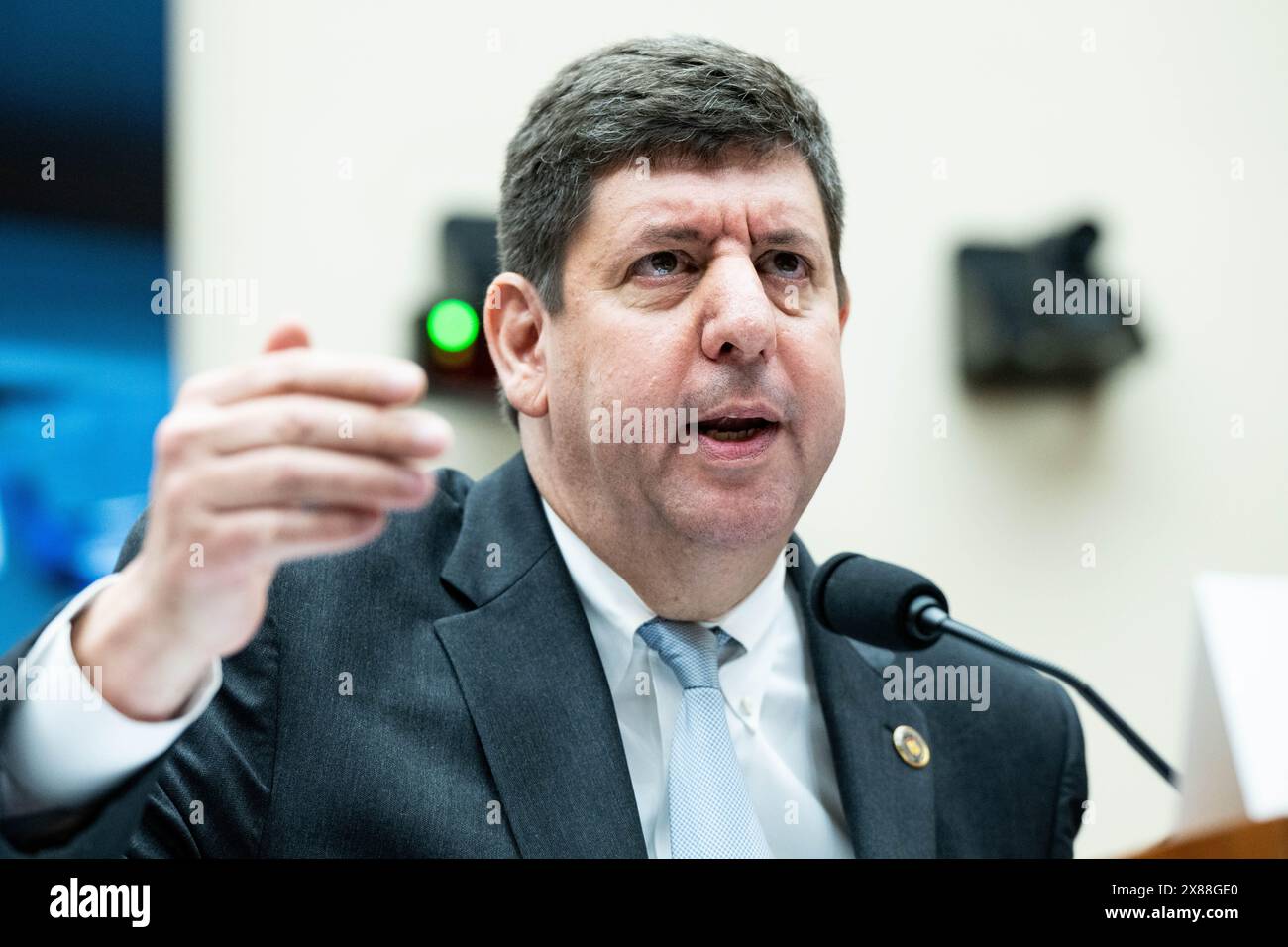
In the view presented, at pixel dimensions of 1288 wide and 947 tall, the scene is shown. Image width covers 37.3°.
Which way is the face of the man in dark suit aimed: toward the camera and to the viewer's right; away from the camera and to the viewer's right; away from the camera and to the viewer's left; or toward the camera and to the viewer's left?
toward the camera and to the viewer's right

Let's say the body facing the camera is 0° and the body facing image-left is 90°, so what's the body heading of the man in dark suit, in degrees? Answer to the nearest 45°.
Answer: approximately 315°

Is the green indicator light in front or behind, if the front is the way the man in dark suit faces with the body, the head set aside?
behind
